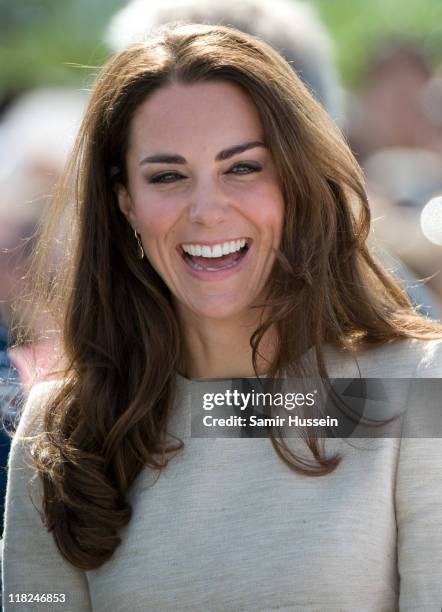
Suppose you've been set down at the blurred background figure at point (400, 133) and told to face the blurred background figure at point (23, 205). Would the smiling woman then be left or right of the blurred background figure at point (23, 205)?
left

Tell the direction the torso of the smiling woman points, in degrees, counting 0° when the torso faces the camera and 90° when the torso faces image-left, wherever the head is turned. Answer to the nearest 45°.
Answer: approximately 0°

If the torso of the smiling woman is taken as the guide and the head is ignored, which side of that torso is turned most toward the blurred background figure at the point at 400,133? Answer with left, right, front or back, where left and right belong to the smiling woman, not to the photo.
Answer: back

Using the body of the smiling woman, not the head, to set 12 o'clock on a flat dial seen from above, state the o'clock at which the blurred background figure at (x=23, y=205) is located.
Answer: The blurred background figure is roughly at 5 o'clock from the smiling woman.

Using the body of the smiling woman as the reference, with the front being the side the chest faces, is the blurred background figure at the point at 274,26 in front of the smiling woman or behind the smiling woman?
behind
